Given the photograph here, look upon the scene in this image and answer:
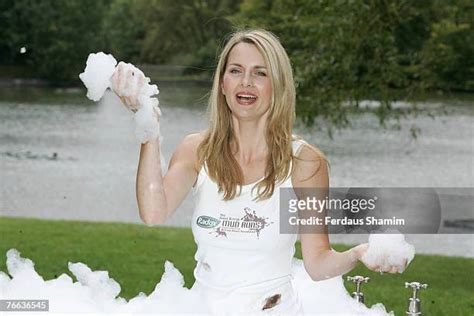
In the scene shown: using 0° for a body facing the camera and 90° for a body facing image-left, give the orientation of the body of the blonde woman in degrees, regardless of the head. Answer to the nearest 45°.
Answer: approximately 0°
